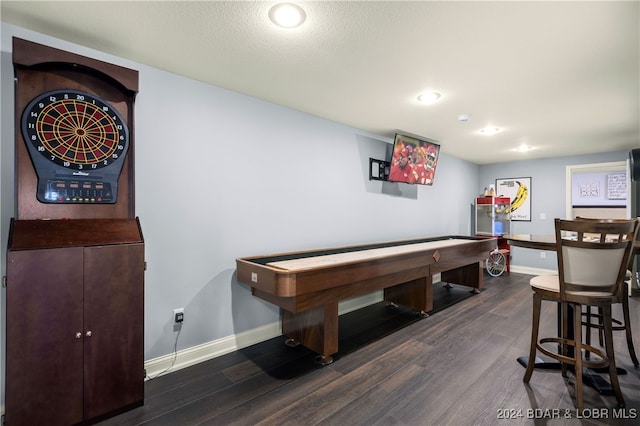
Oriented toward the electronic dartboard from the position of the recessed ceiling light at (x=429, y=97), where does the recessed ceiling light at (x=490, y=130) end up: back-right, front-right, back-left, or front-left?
back-right

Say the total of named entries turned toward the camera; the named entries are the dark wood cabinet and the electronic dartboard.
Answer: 2

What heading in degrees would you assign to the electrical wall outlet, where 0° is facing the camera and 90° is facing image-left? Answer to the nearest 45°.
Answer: approximately 315°

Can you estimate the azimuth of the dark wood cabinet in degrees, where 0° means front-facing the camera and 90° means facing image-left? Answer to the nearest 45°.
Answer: approximately 0°

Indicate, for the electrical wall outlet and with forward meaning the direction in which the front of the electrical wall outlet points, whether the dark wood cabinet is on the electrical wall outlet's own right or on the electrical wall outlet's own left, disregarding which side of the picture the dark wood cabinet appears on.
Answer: on the electrical wall outlet's own right

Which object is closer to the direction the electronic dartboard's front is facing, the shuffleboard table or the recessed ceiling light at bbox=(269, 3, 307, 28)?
the recessed ceiling light

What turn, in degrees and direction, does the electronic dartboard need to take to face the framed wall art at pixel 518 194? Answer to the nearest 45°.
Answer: approximately 90° to its left

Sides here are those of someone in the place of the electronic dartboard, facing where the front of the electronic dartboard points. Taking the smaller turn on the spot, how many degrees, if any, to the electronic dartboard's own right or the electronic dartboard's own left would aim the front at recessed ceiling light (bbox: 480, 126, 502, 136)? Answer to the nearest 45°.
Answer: approximately 90° to the electronic dartboard's own left

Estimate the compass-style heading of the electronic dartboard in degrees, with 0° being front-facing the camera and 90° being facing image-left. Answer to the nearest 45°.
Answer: approximately 0°

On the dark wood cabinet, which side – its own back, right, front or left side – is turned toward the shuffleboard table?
left
